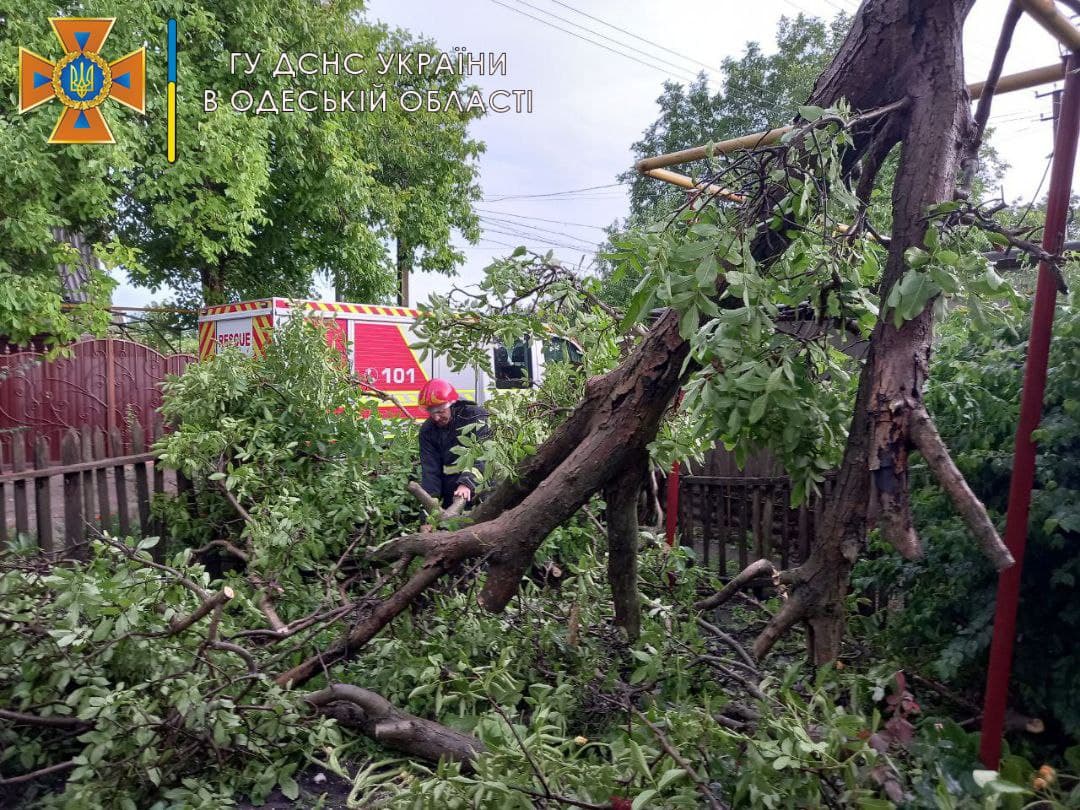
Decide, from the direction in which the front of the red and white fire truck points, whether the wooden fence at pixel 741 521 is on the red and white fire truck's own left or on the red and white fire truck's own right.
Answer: on the red and white fire truck's own right

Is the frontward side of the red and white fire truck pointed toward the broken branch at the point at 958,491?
no

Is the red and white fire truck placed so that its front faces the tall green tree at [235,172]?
no

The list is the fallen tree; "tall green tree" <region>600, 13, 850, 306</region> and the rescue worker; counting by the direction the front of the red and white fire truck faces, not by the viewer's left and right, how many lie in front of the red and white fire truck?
1

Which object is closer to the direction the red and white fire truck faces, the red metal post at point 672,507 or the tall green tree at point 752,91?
the tall green tree

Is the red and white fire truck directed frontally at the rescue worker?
no

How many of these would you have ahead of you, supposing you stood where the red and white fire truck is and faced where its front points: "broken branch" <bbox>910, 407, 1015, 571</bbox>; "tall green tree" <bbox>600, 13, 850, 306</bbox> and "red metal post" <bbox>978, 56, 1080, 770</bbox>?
1

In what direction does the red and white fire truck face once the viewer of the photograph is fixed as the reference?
facing away from the viewer and to the right of the viewer

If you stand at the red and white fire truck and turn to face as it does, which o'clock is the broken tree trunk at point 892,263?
The broken tree trunk is roughly at 4 o'clock from the red and white fire truck.

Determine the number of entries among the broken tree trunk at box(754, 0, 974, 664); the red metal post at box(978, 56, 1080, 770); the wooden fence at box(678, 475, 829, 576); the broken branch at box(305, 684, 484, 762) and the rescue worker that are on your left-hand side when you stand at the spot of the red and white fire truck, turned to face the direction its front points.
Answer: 0

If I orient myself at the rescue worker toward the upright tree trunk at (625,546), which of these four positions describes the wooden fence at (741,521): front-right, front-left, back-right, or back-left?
front-left

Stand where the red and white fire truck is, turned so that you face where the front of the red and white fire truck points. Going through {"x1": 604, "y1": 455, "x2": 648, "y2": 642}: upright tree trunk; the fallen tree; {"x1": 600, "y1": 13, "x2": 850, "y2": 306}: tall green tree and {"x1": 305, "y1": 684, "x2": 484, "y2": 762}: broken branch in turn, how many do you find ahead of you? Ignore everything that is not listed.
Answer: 1

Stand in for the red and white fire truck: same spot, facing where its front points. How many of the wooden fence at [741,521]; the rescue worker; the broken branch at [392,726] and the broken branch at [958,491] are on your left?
0

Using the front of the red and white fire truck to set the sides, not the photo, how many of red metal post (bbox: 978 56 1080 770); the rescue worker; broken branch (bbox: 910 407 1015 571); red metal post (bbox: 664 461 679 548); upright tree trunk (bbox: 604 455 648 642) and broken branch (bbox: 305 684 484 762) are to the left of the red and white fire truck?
0

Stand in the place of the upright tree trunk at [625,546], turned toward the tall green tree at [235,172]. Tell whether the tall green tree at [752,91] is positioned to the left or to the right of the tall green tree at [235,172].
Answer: right

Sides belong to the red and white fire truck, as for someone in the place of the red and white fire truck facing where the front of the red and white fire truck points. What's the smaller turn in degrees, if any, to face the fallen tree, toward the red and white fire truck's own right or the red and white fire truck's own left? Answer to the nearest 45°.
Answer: approximately 135° to the red and white fire truck's own right

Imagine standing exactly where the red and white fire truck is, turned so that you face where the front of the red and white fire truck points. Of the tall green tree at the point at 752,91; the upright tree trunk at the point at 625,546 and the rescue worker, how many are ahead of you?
1
